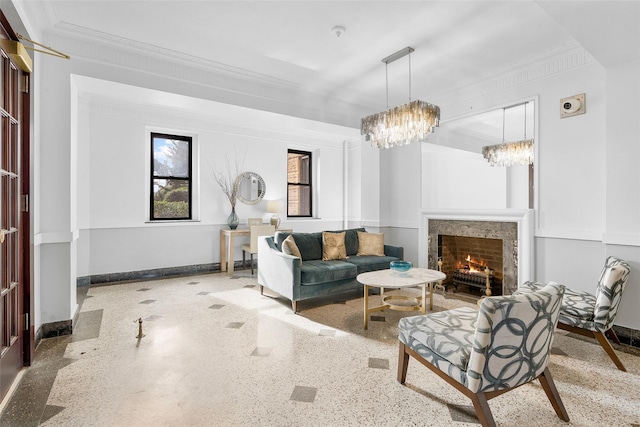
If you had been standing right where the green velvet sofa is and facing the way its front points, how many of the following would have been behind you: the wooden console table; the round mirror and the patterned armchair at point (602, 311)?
2

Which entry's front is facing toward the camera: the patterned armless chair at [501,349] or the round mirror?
the round mirror

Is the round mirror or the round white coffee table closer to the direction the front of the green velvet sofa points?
the round white coffee table

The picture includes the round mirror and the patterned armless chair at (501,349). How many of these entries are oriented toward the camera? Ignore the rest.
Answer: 1

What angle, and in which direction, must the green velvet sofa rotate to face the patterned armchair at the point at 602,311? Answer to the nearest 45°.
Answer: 0° — it already faces it

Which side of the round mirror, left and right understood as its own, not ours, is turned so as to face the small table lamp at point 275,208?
left

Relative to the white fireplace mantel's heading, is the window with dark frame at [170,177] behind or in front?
in front

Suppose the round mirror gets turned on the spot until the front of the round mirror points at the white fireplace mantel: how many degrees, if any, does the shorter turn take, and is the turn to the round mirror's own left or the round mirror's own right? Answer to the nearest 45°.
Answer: approximately 45° to the round mirror's own left

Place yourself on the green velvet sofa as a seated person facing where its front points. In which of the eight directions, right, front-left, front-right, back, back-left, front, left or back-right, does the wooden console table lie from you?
back

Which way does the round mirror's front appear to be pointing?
toward the camera

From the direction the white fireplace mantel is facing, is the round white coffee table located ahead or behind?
ahead

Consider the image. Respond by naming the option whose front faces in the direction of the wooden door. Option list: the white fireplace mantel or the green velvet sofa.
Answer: the white fireplace mantel

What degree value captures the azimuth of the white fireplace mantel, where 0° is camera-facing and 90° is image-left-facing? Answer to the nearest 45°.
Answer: approximately 45°

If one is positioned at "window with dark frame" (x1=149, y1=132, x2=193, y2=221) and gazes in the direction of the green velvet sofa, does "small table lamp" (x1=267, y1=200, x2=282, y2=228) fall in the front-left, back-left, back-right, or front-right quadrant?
front-left

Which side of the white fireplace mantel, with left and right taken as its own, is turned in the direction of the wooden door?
front

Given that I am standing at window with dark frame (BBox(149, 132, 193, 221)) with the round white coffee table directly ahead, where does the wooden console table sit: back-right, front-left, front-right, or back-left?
front-left

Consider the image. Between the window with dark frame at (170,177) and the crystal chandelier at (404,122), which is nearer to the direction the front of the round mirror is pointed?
the crystal chandelier

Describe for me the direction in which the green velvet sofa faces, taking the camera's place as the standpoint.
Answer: facing the viewer and to the right of the viewer
